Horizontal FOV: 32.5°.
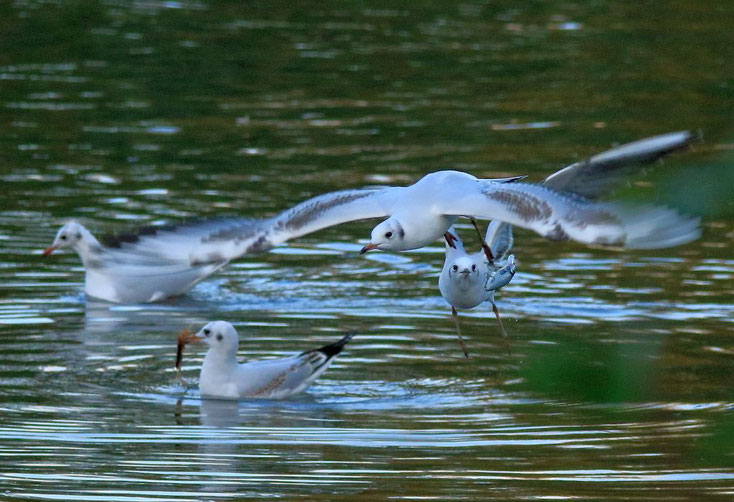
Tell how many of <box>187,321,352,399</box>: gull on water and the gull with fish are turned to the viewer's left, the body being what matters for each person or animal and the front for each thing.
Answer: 1

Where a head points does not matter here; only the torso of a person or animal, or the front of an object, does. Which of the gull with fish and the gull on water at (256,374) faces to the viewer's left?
the gull on water

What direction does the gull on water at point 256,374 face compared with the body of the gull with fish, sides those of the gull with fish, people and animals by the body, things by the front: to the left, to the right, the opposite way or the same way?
to the right

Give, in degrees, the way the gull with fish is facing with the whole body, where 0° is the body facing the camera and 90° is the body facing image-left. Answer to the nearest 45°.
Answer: approximately 0°

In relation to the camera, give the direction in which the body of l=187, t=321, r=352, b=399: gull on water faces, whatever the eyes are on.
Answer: to the viewer's left
